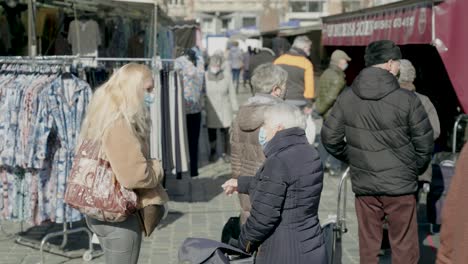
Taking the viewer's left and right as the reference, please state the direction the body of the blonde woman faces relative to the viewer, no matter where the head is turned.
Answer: facing to the right of the viewer

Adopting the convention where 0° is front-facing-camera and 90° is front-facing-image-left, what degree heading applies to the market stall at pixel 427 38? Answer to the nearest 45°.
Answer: approximately 45°

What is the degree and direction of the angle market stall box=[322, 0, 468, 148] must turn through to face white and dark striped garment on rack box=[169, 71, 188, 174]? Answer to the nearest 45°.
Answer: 0° — it already faces it

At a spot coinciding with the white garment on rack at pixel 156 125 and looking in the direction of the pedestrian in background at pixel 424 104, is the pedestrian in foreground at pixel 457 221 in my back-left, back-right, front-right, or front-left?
front-right

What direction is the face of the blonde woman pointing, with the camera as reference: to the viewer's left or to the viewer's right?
to the viewer's right

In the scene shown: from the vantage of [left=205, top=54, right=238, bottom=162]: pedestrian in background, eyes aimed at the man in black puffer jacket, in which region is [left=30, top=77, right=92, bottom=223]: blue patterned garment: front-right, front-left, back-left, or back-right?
front-right

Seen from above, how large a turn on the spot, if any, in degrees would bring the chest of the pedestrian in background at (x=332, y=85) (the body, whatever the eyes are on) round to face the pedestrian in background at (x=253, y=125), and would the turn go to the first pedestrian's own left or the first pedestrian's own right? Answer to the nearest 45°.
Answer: approximately 90° to the first pedestrian's own right
